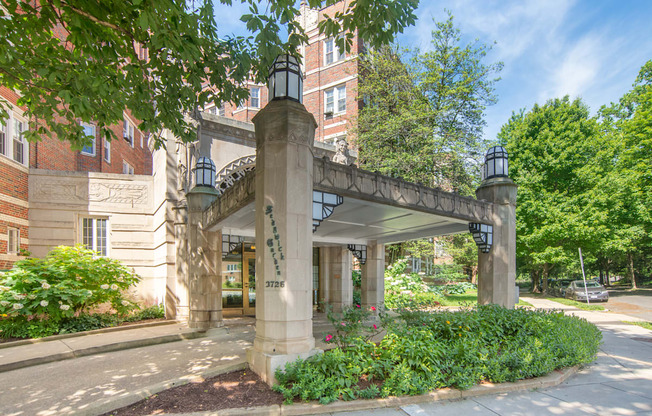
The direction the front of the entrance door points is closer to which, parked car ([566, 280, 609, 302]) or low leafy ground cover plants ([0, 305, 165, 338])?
the low leafy ground cover plants

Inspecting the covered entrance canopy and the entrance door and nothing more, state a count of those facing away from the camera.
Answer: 0

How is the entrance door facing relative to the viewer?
toward the camera

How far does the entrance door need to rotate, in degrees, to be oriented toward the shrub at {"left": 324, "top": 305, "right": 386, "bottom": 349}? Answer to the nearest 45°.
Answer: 0° — it already faces it

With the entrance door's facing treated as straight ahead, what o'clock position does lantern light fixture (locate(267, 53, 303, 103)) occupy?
The lantern light fixture is roughly at 12 o'clock from the entrance door.

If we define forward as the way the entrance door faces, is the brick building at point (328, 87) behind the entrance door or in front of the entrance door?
behind
